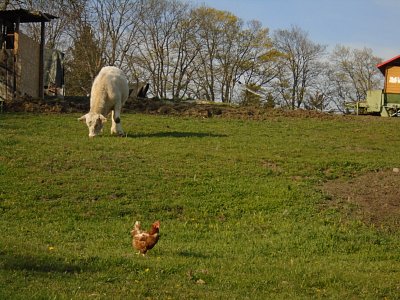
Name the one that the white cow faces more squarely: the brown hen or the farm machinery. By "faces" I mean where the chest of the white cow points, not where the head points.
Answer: the brown hen

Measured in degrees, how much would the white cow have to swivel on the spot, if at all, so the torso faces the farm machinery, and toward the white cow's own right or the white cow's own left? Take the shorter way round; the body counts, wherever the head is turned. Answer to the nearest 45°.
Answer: approximately 180°

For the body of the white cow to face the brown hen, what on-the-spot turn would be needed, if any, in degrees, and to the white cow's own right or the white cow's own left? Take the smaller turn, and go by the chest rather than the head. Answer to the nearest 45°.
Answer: approximately 45° to the white cow's own left

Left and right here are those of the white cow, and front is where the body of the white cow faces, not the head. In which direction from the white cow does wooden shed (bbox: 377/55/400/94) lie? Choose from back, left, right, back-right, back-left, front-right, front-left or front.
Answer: back

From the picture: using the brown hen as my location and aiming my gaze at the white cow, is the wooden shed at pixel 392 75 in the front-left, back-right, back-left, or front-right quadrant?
front-right

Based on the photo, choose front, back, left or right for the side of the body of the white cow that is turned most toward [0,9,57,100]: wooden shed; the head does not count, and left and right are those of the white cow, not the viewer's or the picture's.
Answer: right

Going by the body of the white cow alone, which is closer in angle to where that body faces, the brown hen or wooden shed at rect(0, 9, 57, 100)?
the brown hen
